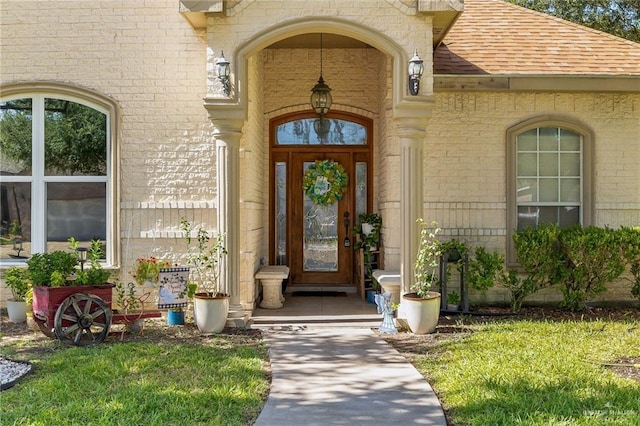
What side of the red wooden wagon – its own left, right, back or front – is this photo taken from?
right

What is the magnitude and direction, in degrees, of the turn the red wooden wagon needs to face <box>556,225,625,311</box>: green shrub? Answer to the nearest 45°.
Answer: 0° — it already faces it

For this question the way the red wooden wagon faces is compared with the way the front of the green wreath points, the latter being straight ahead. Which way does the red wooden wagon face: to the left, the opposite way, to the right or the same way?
to the left

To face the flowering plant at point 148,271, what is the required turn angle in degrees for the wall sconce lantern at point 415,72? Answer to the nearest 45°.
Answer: approximately 90° to its right

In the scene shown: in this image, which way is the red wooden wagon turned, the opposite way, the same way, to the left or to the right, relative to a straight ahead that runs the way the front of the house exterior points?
to the left

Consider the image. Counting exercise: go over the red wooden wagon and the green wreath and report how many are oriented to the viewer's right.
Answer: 1

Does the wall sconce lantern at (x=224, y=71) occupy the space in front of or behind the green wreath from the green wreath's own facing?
in front
